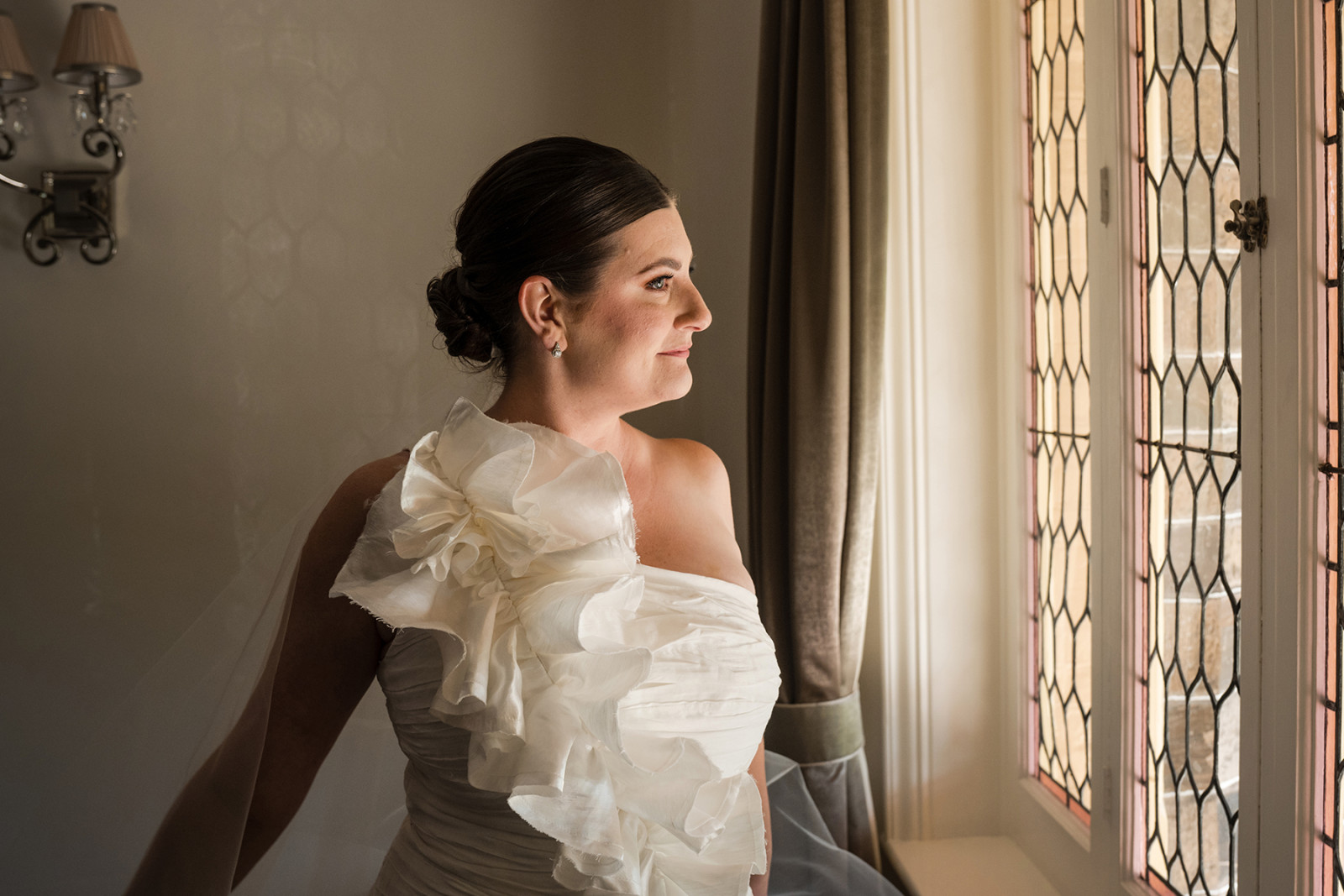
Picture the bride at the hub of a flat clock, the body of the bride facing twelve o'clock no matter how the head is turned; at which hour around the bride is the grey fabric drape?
The grey fabric drape is roughly at 9 o'clock from the bride.

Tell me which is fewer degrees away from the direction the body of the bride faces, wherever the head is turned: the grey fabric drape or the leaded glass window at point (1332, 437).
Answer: the leaded glass window

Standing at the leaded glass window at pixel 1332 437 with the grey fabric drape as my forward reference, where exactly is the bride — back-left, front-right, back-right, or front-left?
front-left

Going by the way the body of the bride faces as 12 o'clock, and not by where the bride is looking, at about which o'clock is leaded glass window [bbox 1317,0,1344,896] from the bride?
The leaded glass window is roughly at 11 o'clock from the bride.

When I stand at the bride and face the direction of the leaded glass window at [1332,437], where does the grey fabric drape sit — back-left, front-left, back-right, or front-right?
front-left

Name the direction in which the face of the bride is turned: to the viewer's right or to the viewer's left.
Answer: to the viewer's right

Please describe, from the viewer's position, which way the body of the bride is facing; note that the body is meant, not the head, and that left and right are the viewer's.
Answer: facing the viewer and to the right of the viewer
